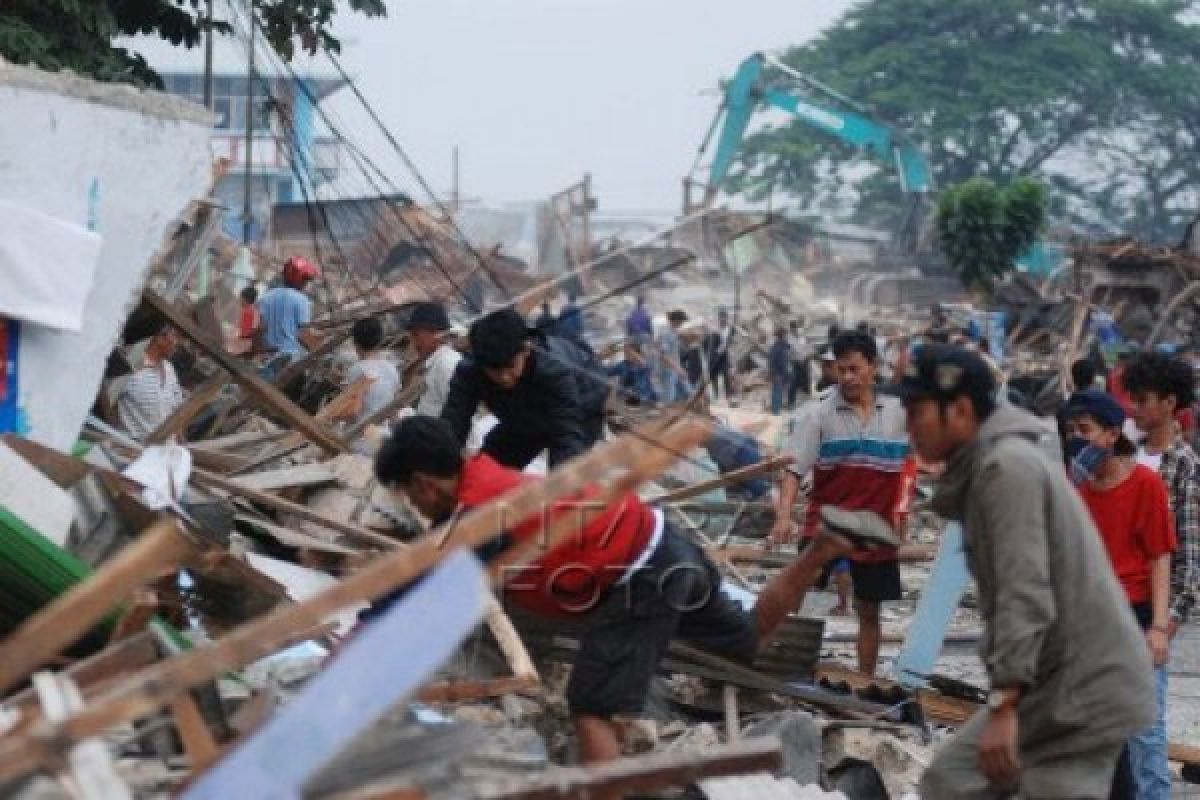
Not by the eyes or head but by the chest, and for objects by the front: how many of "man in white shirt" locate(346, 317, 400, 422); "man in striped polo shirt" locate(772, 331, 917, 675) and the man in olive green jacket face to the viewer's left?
2

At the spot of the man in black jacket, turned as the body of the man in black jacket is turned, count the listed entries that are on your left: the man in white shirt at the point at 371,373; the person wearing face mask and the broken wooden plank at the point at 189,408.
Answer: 1

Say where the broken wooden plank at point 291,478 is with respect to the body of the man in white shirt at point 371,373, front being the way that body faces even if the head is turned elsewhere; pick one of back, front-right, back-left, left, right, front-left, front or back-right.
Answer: left

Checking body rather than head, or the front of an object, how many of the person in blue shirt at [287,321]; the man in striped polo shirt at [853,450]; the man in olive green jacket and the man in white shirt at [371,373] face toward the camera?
1

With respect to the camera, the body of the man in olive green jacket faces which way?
to the viewer's left

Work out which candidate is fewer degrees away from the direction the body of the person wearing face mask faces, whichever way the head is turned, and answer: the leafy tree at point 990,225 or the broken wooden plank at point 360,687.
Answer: the broken wooden plank

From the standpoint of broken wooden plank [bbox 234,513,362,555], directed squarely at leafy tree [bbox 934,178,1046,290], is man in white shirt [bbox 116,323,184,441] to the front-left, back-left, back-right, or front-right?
front-left

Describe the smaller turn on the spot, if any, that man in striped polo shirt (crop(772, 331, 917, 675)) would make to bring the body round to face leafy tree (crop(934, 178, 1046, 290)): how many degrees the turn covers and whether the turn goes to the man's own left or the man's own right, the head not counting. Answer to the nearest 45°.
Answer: approximately 180°

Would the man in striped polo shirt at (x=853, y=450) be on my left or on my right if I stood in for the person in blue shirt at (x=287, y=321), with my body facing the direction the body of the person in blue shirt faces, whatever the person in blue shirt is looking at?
on my right

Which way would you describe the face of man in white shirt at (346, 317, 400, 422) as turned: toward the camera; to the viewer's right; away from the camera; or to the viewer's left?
away from the camera

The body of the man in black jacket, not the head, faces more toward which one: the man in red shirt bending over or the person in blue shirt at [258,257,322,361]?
the man in red shirt bending over

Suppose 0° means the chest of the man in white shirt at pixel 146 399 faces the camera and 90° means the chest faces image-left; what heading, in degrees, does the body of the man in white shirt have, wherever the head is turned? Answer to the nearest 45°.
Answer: approximately 315°
